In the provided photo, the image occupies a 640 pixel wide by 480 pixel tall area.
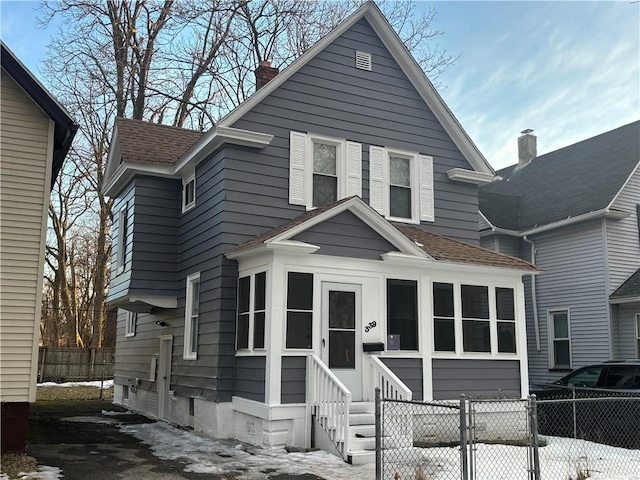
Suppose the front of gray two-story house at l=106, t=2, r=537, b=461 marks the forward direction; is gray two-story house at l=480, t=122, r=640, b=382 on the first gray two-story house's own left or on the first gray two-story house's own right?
on the first gray two-story house's own left

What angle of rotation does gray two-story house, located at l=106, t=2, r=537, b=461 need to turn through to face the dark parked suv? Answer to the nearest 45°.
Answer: approximately 45° to its left

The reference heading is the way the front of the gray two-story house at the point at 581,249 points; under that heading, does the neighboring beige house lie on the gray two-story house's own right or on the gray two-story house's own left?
on the gray two-story house's own right

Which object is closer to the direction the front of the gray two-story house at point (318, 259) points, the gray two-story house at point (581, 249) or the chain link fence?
the chain link fence

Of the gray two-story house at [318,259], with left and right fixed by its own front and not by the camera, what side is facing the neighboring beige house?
right

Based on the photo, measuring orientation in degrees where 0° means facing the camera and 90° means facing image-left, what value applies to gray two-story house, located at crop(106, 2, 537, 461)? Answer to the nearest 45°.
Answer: approximately 315°

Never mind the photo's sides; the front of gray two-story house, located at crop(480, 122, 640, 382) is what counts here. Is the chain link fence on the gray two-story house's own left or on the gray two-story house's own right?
on the gray two-story house's own right

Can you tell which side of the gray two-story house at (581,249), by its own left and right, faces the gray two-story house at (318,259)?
right
